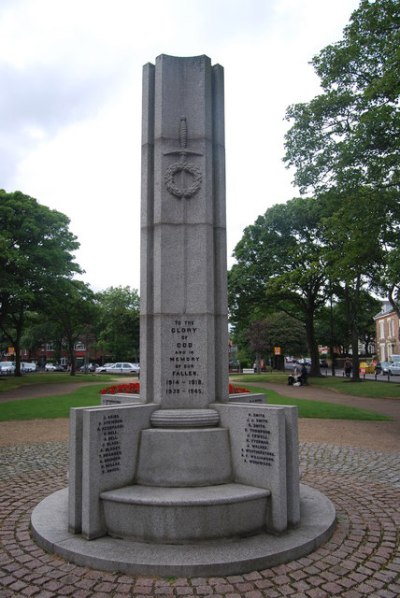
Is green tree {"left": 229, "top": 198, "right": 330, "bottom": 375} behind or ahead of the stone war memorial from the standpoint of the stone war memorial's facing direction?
behind

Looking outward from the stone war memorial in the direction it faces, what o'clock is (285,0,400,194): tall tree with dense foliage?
The tall tree with dense foliage is roughly at 7 o'clock from the stone war memorial.

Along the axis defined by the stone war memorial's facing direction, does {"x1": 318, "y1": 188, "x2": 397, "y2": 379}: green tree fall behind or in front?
behind

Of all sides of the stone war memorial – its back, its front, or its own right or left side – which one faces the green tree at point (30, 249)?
back

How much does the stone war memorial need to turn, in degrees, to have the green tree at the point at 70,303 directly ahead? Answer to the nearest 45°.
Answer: approximately 180°

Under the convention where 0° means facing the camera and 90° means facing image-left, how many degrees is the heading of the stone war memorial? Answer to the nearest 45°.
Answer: approximately 0°
